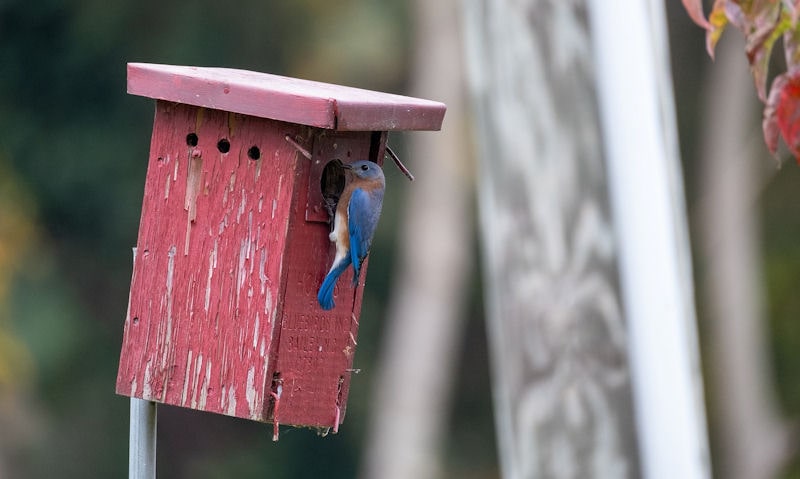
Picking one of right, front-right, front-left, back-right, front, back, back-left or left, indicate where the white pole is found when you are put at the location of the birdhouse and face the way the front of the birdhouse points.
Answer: left

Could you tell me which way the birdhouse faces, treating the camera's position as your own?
facing the viewer and to the right of the viewer

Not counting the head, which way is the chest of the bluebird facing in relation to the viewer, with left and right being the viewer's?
facing to the left of the viewer

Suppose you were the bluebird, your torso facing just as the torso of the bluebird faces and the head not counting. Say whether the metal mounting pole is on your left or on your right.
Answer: on your left
